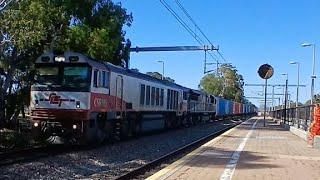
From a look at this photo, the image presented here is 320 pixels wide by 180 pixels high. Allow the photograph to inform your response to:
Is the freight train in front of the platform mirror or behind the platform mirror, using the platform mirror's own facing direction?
in front

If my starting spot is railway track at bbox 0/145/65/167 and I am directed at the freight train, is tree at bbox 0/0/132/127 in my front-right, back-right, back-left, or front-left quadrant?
front-left

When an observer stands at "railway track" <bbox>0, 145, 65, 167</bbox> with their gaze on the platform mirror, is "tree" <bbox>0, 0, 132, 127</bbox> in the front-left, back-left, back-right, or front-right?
front-left

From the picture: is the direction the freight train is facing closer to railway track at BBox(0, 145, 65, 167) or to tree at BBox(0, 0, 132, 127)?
the railway track

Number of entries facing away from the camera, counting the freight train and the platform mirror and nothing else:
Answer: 0

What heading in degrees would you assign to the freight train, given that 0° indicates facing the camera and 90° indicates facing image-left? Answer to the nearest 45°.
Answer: approximately 45°

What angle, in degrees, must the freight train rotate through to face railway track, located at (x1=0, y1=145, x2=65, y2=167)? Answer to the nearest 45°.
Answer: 0° — it already faces it

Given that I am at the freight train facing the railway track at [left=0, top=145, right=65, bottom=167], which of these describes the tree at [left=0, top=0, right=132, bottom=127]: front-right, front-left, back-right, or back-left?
front-right

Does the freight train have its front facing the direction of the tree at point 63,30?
no

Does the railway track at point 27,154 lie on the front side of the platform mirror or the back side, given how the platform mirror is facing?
on the front side

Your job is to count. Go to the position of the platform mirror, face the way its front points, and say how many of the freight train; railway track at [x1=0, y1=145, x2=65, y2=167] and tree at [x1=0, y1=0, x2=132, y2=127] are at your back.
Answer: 0

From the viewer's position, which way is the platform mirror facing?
facing the viewer
